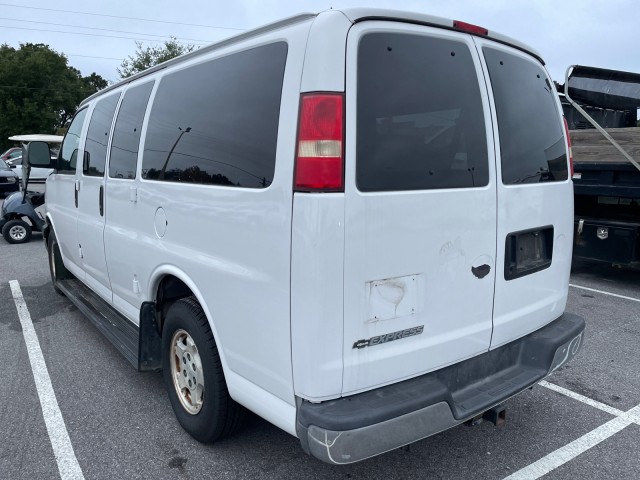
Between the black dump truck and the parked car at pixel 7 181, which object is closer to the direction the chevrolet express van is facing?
the parked car

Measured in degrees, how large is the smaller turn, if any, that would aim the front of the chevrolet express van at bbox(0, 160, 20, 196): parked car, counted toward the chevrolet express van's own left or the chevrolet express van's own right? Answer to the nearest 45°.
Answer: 0° — it already faces it

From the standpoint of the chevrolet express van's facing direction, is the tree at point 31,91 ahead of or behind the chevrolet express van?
ahead

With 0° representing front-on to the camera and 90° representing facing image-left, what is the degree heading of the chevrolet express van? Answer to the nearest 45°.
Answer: approximately 135°

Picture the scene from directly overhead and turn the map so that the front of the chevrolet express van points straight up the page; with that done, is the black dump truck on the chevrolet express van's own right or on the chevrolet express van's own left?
on the chevrolet express van's own right
